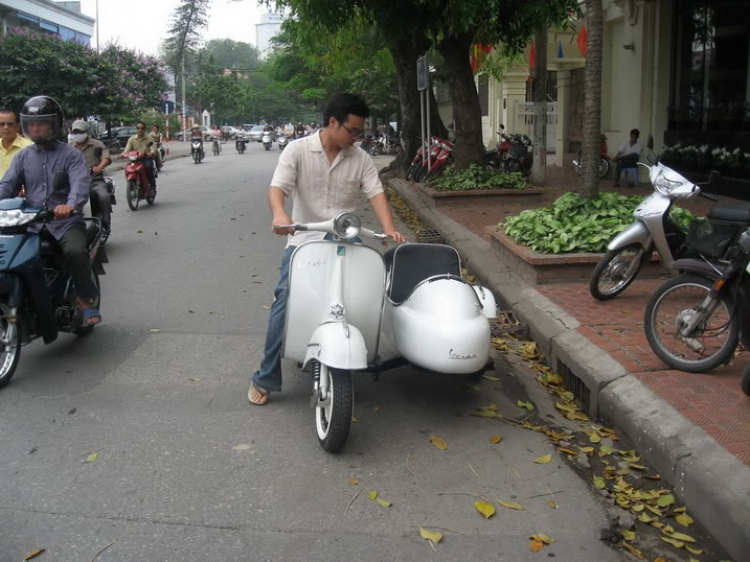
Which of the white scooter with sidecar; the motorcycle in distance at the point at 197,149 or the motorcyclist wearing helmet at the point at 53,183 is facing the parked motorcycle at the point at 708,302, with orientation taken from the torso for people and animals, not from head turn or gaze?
the motorcycle in distance

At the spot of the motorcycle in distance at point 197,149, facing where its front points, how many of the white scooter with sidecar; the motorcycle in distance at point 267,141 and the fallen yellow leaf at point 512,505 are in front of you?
2

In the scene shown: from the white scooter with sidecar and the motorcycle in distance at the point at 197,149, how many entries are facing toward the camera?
2

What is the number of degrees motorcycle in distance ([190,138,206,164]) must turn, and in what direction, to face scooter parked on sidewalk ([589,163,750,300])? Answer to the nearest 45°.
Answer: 0° — it already faces it

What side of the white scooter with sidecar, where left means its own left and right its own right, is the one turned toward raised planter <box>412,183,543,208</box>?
back

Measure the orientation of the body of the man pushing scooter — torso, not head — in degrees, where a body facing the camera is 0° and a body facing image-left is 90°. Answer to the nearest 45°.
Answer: approximately 315°

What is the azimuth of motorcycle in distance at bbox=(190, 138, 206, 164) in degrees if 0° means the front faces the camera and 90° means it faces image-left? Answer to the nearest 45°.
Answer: approximately 0°
